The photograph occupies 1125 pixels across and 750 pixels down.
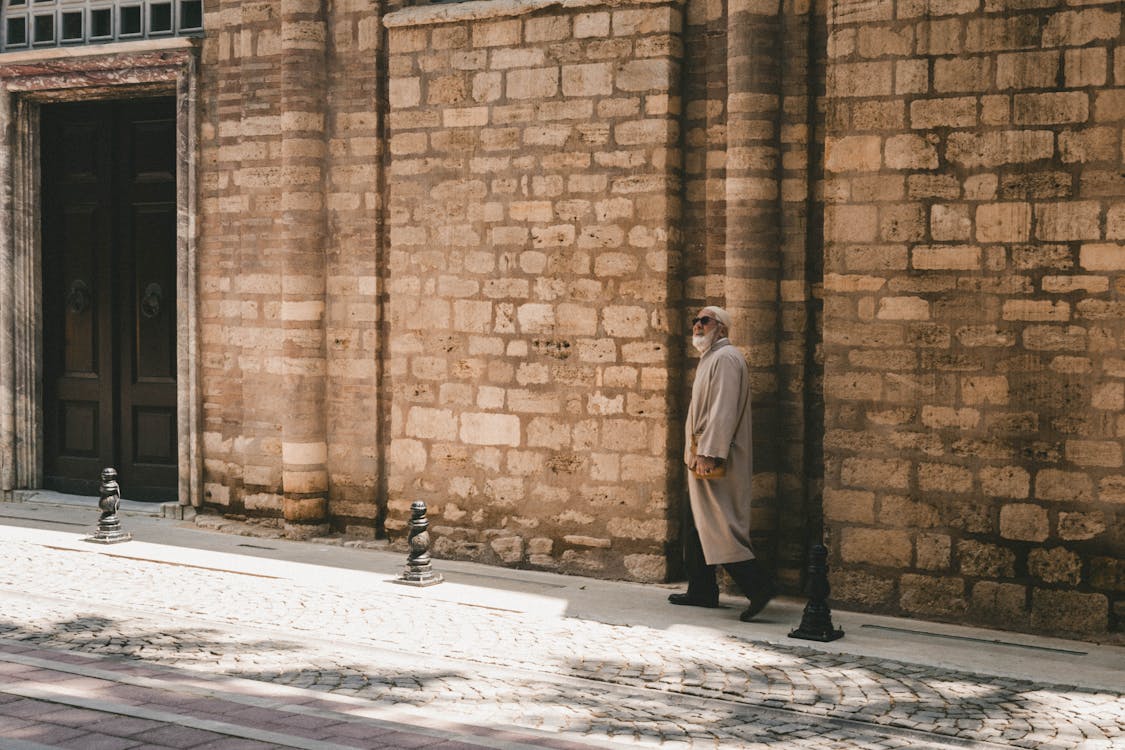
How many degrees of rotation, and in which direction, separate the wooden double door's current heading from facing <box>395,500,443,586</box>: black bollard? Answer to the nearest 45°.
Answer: approximately 45° to its left

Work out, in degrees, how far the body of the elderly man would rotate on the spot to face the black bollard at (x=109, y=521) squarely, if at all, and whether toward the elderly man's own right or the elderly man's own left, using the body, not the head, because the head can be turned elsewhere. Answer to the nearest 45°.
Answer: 0° — they already face it

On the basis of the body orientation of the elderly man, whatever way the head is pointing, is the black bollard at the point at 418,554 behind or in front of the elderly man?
in front

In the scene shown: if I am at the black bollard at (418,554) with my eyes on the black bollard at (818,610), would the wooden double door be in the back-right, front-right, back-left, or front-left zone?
back-left

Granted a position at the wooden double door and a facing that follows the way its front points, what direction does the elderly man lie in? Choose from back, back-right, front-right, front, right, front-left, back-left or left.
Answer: front-left

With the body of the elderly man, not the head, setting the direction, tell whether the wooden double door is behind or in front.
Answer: in front

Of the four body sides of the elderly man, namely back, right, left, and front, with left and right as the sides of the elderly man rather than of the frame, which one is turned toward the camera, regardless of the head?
left

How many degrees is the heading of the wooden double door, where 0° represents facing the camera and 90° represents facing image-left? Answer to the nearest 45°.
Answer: approximately 0°
